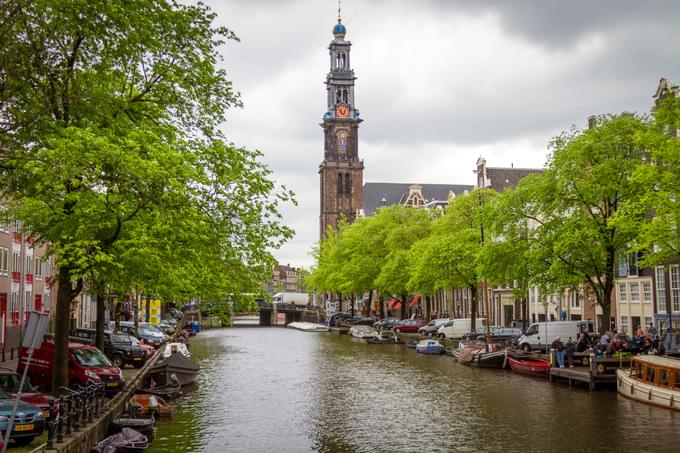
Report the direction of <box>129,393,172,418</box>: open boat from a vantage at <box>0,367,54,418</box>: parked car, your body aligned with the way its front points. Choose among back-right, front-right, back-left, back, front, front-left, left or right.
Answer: left

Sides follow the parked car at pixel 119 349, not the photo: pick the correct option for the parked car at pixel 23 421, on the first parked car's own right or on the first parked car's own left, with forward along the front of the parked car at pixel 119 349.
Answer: on the first parked car's own right

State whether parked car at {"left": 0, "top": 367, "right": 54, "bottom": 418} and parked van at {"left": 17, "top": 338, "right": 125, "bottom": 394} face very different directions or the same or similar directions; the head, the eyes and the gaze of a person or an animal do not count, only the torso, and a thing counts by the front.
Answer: same or similar directions

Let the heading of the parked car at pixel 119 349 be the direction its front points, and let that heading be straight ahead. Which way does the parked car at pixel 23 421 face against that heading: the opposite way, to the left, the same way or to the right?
the same way

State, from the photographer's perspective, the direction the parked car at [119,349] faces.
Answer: facing the viewer and to the right of the viewer

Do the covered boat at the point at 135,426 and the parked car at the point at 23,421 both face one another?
no

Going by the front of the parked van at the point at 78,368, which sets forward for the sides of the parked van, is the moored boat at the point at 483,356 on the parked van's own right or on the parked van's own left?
on the parked van's own left

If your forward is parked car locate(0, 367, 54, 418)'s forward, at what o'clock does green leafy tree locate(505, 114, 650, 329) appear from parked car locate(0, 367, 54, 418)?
The green leafy tree is roughly at 10 o'clock from the parked car.

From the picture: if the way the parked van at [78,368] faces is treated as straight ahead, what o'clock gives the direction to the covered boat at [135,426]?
The covered boat is roughly at 1 o'clock from the parked van.

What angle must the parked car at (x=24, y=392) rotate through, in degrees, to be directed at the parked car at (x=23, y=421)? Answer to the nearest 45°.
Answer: approximately 45° to its right

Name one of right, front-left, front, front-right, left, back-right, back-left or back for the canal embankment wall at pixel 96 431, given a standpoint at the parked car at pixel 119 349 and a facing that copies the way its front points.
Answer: front-right

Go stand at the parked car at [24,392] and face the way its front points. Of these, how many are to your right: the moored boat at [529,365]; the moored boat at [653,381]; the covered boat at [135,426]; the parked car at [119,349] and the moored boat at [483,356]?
0

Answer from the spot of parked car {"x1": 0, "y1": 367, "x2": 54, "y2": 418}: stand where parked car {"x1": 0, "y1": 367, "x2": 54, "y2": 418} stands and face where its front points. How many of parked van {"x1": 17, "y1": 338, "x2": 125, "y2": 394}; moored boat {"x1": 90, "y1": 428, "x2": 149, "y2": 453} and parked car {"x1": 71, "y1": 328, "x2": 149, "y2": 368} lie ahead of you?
1

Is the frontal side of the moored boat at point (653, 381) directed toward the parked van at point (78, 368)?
no
